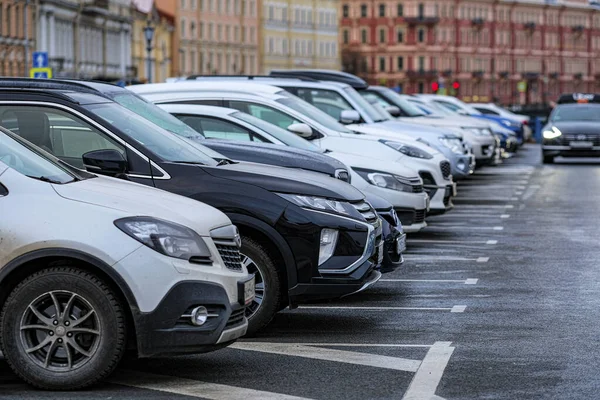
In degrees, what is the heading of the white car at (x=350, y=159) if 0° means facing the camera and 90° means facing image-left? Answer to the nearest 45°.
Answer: approximately 315°

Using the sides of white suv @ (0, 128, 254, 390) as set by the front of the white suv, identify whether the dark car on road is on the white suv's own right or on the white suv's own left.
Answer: on the white suv's own left

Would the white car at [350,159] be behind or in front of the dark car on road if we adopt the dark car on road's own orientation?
in front

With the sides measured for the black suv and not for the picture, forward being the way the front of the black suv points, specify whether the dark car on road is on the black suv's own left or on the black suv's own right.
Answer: on the black suv's own left

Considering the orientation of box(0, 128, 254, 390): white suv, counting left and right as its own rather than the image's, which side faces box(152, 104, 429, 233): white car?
left

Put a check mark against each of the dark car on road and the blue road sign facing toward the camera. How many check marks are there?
2

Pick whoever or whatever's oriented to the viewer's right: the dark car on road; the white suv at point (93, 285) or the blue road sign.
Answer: the white suv

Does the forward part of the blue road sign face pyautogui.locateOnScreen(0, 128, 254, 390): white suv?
yes

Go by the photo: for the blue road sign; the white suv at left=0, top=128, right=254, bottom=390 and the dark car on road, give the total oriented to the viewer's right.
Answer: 1

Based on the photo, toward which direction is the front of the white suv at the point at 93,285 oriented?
to the viewer's right
